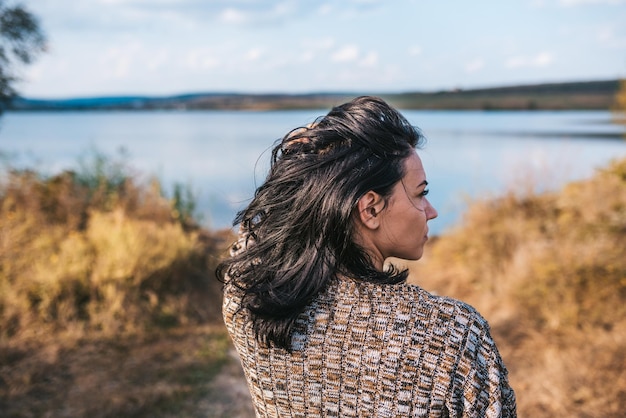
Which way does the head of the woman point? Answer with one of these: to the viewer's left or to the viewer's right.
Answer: to the viewer's right

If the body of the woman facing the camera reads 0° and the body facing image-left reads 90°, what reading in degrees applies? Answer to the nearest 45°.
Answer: approximately 180°

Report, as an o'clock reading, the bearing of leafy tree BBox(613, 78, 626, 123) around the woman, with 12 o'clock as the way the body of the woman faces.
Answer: The leafy tree is roughly at 1 o'clock from the woman.
